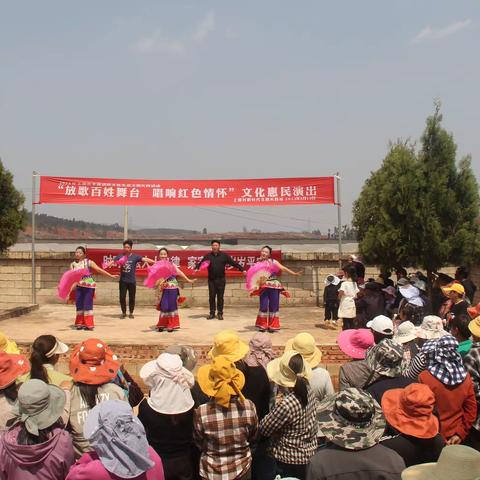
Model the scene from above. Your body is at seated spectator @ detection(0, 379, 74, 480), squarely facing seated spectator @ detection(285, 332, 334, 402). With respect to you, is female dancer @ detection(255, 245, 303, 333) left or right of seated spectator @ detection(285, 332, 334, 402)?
left

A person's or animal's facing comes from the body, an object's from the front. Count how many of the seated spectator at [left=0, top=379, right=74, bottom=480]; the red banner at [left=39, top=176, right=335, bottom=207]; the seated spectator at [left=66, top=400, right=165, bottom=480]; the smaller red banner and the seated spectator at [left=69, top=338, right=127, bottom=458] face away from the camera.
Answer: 3

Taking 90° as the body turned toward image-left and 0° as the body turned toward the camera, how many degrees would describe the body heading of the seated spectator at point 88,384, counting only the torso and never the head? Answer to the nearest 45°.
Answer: approximately 180°

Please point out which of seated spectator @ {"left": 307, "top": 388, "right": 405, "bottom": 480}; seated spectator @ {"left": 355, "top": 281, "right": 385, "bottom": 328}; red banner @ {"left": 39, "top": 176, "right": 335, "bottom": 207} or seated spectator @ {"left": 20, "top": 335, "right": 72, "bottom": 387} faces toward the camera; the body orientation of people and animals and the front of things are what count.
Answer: the red banner

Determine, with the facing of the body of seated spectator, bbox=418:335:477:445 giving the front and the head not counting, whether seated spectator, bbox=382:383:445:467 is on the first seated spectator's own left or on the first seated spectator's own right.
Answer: on the first seated spectator's own left

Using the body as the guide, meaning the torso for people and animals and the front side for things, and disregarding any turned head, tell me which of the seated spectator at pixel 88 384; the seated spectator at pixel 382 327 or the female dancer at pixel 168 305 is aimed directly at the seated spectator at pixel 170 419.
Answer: the female dancer

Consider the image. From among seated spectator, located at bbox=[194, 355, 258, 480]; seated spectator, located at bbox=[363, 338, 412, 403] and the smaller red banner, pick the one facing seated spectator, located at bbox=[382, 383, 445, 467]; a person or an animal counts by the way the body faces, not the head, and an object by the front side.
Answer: the smaller red banner

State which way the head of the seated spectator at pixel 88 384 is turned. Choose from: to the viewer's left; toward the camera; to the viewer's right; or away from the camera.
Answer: away from the camera

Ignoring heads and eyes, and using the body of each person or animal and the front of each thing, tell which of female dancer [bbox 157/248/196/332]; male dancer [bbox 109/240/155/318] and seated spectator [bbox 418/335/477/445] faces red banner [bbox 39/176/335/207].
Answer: the seated spectator

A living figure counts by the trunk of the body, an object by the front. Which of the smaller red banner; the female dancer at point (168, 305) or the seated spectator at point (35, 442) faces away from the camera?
the seated spectator

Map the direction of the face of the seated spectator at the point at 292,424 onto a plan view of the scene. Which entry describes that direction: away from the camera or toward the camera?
away from the camera

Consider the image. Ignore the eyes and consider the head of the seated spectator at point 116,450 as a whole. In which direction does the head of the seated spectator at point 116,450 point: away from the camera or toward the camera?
away from the camera

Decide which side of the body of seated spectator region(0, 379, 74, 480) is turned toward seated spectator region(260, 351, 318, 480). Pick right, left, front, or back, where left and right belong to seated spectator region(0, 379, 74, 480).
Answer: right

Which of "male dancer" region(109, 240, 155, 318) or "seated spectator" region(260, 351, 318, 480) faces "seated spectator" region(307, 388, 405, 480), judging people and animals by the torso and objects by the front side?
the male dancer

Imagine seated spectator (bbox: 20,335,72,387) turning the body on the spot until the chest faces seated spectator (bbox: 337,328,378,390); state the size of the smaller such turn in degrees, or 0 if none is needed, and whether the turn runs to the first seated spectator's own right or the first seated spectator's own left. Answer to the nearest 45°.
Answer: approximately 45° to the first seated spectator's own right

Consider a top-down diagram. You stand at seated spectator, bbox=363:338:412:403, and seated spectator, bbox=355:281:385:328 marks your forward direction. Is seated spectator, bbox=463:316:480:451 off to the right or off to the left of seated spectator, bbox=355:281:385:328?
right
